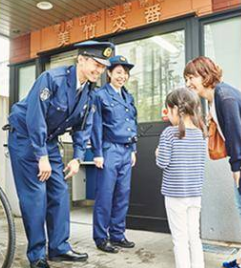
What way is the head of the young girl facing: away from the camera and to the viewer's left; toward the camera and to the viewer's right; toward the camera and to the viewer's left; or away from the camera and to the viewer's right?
away from the camera and to the viewer's left

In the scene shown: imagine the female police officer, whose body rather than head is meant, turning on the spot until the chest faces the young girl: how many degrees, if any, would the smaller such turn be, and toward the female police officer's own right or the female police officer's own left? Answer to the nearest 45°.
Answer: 0° — they already face them

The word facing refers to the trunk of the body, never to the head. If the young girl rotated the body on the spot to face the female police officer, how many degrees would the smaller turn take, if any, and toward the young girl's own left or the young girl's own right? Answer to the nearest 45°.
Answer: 0° — they already face them

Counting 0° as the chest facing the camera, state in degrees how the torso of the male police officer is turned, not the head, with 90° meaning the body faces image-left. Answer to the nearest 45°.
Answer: approximately 315°

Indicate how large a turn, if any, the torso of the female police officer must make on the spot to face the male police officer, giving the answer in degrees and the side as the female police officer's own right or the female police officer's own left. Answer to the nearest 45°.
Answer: approximately 90° to the female police officer's own right

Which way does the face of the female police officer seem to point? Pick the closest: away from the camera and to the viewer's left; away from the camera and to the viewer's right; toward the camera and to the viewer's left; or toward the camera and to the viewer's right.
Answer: toward the camera and to the viewer's right

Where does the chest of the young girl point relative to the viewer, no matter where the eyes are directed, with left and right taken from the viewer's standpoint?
facing away from the viewer and to the left of the viewer

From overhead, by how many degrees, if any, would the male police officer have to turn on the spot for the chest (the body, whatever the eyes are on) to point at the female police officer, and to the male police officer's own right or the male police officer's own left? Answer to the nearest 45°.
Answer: approximately 90° to the male police officer's own left
